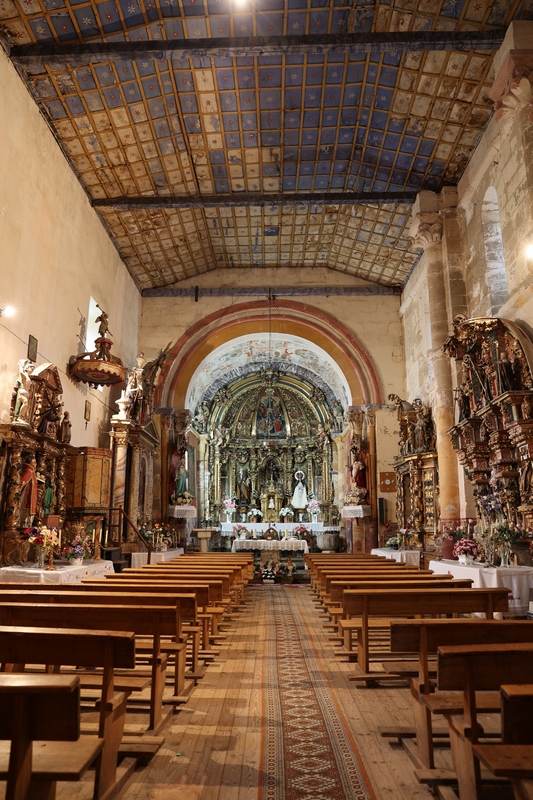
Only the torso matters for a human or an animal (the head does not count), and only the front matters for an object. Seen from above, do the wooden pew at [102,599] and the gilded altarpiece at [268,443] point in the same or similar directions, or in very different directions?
very different directions

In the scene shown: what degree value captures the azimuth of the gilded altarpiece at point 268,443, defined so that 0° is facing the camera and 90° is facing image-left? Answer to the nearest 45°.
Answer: approximately 0°

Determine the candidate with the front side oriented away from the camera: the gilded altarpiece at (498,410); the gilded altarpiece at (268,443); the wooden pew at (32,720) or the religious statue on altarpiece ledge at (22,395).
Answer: the wooden pew

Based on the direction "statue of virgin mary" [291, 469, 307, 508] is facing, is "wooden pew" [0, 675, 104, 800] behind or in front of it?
in front

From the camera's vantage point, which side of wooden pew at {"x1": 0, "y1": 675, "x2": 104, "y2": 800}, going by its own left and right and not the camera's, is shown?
back

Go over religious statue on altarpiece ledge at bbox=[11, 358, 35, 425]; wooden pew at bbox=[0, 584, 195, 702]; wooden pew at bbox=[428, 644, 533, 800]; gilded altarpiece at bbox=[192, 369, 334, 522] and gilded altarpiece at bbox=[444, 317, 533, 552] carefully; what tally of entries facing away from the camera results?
2

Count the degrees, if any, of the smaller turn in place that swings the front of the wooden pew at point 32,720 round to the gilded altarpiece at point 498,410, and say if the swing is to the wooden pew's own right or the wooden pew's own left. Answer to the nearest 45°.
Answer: approximately 45° to the wooden pew's own right

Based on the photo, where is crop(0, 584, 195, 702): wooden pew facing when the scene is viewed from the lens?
facing away from the viewer

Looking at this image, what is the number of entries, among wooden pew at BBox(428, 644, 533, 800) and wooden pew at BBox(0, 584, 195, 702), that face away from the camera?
2

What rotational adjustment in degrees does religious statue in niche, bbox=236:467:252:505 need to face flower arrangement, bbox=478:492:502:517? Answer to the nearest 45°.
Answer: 0° — it already faces it

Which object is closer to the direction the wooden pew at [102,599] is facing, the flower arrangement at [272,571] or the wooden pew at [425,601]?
the flower arrangement

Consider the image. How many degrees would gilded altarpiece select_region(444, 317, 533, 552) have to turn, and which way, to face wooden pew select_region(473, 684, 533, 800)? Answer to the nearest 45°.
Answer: approximately 45° to its left

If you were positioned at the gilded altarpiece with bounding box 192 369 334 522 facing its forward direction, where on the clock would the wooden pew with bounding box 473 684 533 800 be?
The wooden pew is roughly at 12 o'clock from the gilded altarpiece.

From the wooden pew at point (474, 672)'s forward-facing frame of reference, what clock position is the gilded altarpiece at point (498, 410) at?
The gilded altarpiece is roughly at 12 o'clock from the wooden pew.

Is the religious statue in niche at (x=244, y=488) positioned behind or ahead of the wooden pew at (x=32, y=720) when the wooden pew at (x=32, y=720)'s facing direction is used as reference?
ahead

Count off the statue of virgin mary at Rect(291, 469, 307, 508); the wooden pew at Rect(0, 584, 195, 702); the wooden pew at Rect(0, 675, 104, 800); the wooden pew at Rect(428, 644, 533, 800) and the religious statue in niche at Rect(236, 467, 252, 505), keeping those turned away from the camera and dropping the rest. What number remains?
3

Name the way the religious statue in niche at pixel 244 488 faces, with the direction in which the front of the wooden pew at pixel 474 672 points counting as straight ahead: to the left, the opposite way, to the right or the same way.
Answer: the opposite way

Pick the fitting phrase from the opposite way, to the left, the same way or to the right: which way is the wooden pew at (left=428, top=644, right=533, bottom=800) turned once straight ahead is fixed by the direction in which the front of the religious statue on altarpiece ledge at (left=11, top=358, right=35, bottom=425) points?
to the left

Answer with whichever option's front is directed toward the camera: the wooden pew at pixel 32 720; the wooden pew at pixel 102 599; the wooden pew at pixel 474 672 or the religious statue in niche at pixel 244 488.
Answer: the religious statue in niche

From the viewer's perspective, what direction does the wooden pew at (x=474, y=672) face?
away from the camera

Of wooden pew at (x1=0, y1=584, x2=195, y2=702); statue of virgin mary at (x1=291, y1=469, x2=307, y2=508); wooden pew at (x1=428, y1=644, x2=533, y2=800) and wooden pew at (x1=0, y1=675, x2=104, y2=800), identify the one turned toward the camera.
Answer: the statue of virgin mary

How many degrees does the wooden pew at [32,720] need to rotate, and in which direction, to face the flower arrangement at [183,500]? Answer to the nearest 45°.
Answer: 0° — it already faces it
